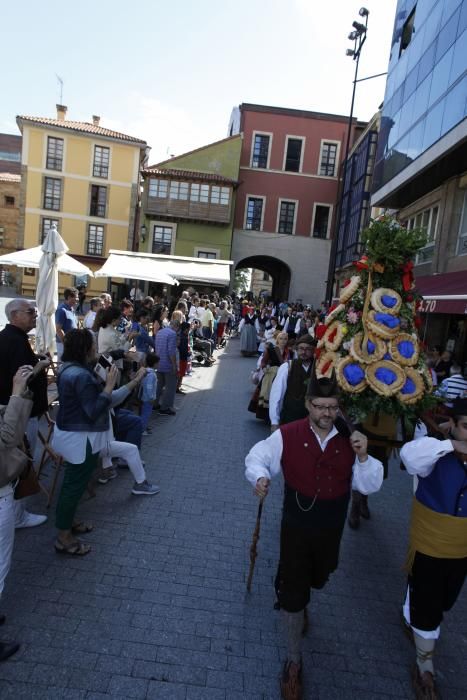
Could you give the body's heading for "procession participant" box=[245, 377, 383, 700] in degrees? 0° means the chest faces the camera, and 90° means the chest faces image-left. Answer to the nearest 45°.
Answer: approximately 0°

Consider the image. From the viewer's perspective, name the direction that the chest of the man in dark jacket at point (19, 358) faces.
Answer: to the viewer's right

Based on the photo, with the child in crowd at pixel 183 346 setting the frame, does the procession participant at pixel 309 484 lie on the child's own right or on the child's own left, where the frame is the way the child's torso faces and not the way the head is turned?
on the child's own right

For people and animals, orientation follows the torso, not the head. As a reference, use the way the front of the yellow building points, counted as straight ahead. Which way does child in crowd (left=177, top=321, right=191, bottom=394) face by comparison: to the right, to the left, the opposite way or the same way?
to the left

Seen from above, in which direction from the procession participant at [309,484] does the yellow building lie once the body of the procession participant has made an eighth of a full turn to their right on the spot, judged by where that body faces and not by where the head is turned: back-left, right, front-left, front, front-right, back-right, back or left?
right

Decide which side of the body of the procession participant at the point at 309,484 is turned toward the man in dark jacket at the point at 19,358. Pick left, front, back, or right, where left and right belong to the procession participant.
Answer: right

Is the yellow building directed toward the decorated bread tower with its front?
yes

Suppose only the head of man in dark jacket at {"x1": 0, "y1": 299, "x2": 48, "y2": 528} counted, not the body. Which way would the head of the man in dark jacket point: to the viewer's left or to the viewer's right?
to the viewer's right

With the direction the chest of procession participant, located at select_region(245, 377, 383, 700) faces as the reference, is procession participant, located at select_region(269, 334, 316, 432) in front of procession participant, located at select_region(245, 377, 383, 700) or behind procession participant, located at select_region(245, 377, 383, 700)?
behind

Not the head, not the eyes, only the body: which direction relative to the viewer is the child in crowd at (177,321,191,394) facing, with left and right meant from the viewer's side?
facing to the right of the viewer

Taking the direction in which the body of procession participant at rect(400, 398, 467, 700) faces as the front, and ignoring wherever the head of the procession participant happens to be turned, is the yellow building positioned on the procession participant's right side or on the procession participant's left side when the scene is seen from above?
on the procession participant's right side
